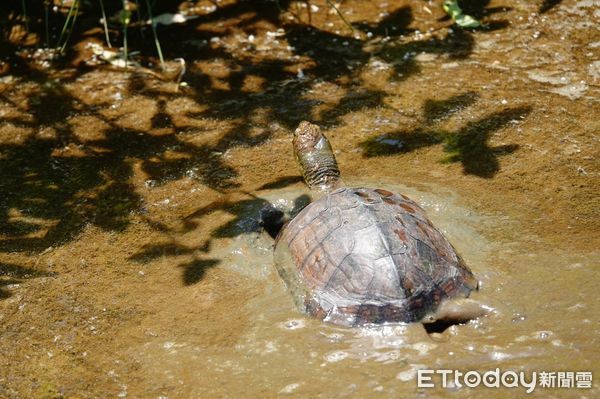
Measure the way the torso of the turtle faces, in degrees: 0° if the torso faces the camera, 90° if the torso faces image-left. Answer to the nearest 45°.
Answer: approximately 135°
